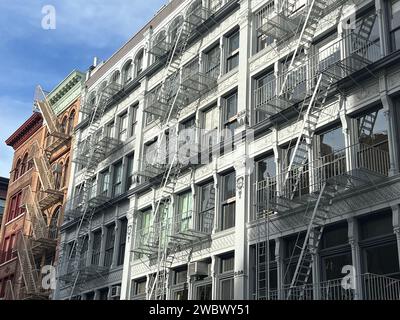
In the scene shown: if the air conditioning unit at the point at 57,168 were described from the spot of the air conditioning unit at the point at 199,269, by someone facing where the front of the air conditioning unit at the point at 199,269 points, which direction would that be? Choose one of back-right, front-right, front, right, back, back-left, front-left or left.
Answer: right

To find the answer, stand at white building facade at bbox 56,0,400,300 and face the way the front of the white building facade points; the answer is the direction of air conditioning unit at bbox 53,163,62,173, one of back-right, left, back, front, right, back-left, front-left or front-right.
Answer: right

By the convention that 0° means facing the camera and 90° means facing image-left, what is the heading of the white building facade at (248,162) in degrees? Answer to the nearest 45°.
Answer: approximately 45°

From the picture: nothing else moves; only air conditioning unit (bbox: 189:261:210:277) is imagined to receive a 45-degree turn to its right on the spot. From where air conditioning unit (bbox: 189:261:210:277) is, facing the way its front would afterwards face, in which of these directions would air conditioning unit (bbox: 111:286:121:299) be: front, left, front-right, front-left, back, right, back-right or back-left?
front-right

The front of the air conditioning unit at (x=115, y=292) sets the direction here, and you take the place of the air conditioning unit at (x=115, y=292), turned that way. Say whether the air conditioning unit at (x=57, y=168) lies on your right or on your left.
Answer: on your right
